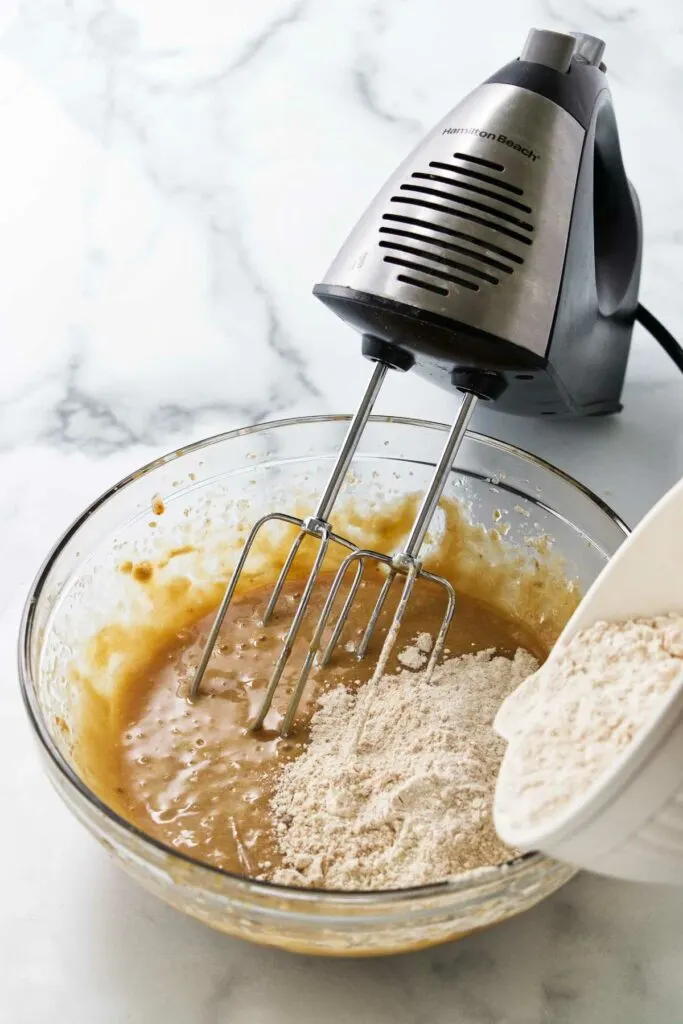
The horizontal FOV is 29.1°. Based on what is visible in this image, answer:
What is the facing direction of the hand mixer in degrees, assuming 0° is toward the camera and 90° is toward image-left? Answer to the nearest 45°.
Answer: approximately 45°
